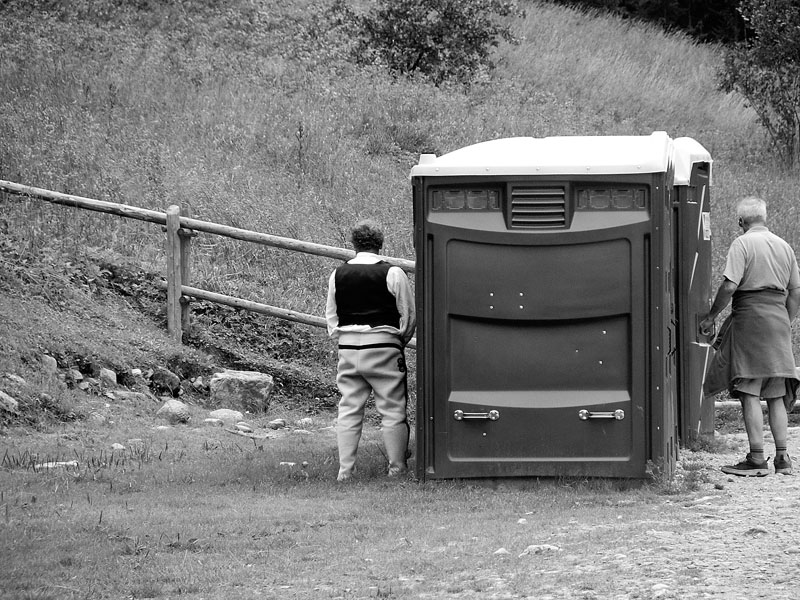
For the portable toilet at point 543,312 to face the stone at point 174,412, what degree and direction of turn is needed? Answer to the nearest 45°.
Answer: approximately 135° to its left

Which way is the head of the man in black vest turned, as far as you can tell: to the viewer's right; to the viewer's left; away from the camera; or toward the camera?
away from the camera

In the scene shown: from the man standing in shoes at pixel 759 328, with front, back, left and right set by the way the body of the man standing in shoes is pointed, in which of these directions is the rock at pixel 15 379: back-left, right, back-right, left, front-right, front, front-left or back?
front-left

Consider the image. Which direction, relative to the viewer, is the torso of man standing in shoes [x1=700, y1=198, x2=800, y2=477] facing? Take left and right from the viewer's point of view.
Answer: facing away from the viewer and to the left of the viewer

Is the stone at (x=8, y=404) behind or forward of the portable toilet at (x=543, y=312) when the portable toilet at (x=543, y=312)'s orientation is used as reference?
behind

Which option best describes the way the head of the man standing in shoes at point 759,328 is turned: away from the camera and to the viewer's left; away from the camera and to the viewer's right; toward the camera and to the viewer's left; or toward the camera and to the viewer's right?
away from the camera and to the viewer's left

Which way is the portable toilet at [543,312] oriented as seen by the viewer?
to the viewer's right

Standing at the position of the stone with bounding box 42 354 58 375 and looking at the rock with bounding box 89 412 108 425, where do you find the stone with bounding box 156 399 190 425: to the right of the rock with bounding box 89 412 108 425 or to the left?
left

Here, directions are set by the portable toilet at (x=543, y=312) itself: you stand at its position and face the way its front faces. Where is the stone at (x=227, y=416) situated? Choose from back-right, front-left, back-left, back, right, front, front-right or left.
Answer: back-left
